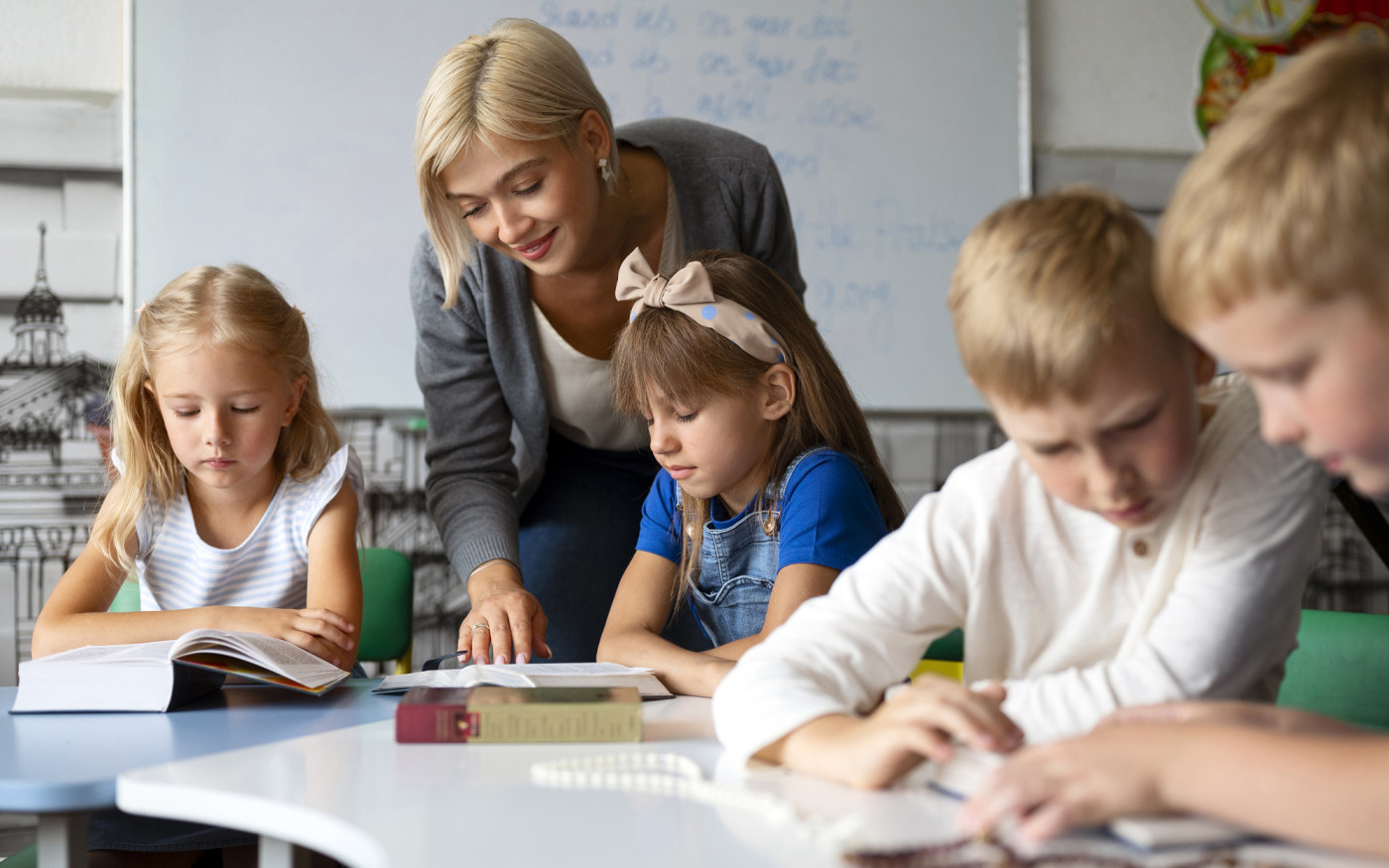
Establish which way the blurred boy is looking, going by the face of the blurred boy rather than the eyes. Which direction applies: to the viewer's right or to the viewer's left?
to the viewer's left

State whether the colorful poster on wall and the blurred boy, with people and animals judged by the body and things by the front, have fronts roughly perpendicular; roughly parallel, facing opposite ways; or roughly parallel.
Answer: roughly perpendicular

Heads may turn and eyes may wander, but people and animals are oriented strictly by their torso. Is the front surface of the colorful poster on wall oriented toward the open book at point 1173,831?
yes

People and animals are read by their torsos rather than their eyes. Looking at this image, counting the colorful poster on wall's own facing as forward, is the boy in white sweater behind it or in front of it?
in front

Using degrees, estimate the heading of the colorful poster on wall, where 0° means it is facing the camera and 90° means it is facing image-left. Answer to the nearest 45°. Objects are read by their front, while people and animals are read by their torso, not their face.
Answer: approximately 0°

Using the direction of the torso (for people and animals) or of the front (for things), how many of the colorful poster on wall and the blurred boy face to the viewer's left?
1

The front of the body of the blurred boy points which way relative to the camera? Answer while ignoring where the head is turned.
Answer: to the viewer's left
